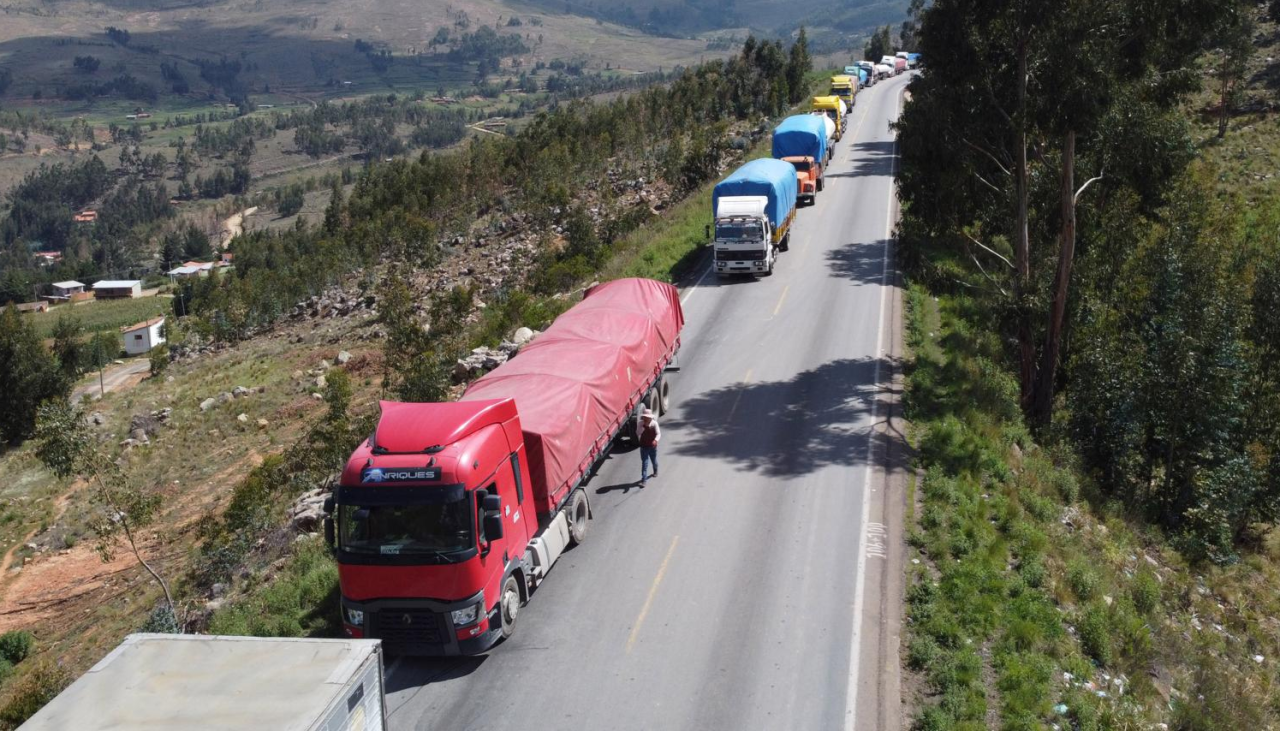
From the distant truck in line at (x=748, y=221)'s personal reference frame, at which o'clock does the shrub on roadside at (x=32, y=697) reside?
The shrub on roadside is roughly at 1 o'clock from the distant truck in line.

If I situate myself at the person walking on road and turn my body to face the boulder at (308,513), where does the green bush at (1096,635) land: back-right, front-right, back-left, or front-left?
back-left

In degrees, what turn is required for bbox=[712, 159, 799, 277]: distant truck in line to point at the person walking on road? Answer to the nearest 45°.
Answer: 0° — it already faces them

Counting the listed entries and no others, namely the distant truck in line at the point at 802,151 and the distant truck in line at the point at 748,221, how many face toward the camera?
2

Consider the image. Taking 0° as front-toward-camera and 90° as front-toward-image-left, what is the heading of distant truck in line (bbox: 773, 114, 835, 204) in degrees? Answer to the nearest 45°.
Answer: approximately 0°

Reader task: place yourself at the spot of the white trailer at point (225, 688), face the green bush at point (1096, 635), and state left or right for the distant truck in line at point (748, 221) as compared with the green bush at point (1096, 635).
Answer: left

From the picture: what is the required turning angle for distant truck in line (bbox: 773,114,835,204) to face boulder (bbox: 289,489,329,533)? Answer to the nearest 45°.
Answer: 0° — it already faces it
